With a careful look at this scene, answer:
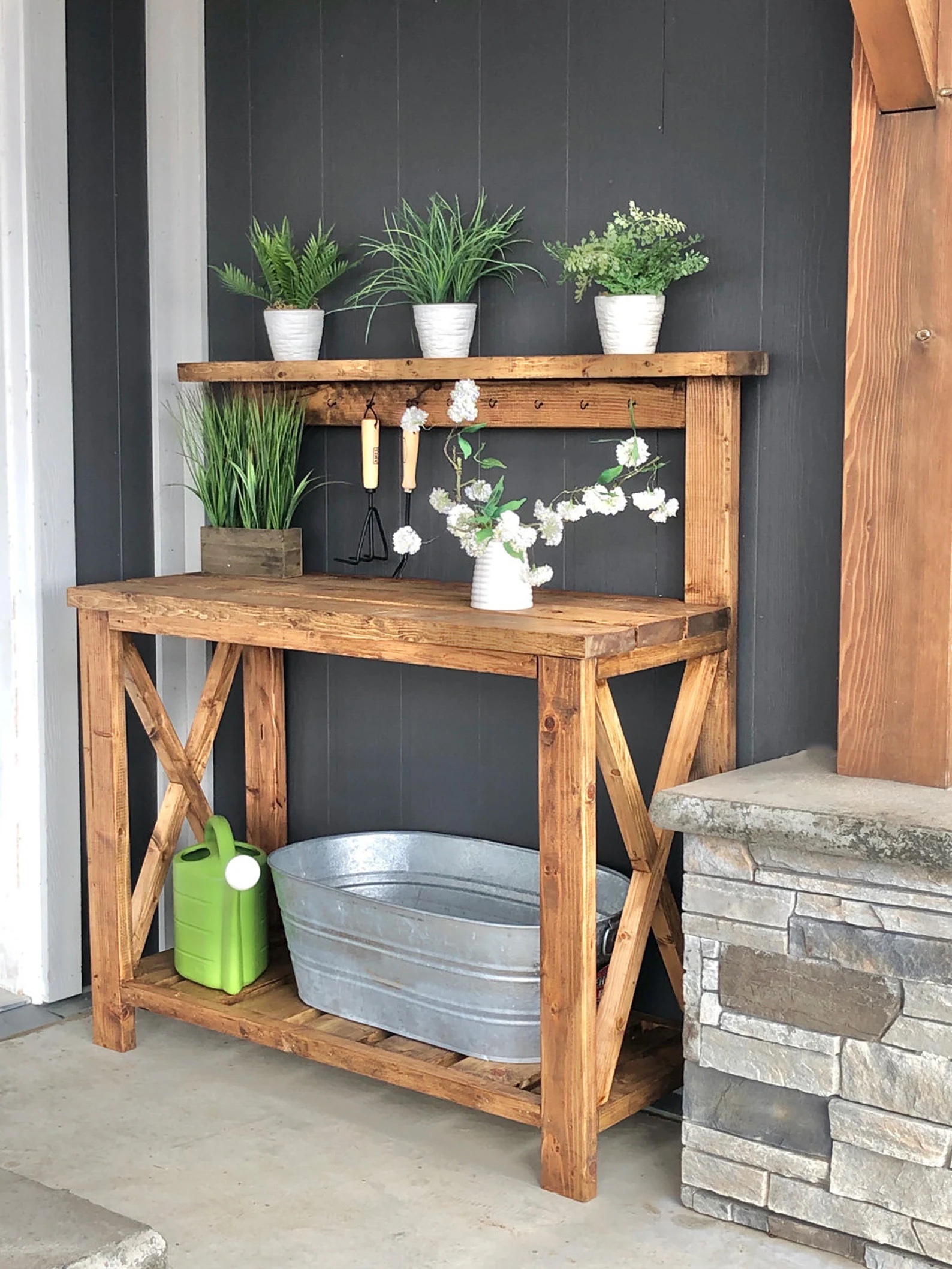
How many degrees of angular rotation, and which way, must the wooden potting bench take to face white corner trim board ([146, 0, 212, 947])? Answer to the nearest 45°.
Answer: approximately 90° to its right

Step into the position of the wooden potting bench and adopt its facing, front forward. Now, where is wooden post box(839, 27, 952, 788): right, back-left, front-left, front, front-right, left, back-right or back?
left

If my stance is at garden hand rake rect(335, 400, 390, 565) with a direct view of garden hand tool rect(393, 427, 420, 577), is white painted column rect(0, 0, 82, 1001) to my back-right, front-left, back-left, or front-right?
back-right

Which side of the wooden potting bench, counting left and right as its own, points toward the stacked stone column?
left

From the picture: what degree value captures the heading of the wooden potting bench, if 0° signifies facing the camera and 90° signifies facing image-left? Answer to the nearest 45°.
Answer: approximately 45°

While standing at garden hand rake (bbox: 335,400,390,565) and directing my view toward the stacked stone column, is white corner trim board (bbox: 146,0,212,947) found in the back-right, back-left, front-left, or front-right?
back-right
